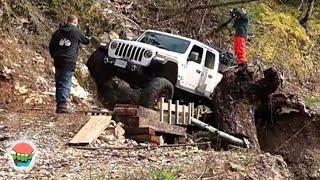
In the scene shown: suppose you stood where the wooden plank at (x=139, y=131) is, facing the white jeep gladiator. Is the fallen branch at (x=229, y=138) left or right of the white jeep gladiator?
right

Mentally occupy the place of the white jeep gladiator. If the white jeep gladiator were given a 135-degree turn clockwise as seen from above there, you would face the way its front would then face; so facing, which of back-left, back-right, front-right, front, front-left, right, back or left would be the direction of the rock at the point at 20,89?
left

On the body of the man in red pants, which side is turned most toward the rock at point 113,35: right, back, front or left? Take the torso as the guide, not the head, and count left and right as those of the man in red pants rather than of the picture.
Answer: front

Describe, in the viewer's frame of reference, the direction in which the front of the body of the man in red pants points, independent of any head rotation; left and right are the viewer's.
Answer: facing to the left of the viewer

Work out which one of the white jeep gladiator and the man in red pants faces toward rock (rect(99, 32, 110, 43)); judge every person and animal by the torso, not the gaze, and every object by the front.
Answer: the man in red pants

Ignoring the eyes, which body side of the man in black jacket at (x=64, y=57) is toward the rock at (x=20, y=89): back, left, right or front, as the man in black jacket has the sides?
left

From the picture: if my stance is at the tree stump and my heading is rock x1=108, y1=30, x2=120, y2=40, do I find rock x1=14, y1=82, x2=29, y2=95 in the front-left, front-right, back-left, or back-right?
front-left

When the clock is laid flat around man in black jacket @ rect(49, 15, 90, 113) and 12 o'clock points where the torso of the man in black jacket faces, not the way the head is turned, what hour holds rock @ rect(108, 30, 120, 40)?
The rock is roughly at 11 o'clock from the man in black jacket.

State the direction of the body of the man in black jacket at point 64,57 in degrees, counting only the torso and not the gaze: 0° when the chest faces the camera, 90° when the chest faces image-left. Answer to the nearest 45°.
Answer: approximately 225°

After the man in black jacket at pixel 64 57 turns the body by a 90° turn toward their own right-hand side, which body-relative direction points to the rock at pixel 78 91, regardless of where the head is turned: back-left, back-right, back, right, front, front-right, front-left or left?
back-left

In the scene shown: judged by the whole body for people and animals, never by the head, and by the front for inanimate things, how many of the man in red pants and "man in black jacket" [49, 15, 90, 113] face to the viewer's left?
1

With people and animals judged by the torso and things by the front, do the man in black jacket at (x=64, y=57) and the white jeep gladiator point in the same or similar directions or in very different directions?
very different directions

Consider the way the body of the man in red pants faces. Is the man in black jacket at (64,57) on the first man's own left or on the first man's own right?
on the first man's own left

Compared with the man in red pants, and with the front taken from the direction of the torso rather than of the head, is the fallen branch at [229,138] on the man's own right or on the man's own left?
on the man's own left

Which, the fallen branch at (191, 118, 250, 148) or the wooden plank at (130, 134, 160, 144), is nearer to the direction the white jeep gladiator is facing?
the wooden plank

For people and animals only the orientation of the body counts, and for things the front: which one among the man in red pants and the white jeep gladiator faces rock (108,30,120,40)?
the man in red pants
